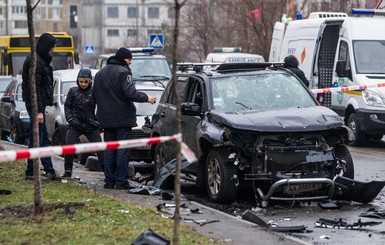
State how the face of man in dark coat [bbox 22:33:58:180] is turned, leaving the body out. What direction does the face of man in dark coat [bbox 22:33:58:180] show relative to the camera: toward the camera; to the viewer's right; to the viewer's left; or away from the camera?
to the viewer's right

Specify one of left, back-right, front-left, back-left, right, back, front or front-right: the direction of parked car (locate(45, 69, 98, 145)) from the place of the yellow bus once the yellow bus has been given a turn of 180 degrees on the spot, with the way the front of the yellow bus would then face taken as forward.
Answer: back

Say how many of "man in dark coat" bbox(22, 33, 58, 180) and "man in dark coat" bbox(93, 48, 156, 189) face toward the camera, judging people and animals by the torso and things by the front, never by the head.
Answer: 0

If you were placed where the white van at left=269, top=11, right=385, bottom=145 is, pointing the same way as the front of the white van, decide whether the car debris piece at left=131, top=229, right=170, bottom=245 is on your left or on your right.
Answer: on your right

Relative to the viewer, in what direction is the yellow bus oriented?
toward the camera

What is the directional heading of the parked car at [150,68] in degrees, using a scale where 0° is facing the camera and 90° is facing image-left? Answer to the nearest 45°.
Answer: approximately 315°

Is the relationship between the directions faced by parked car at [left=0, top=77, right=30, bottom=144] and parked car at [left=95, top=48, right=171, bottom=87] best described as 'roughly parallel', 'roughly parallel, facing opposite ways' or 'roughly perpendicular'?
roughly parallel

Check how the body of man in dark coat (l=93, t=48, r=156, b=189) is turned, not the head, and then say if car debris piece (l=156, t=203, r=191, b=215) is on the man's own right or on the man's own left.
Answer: on the man's own right

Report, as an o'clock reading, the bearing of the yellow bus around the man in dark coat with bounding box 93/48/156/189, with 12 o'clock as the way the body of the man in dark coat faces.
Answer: The yellow bus is roughly at 10 o'clock from the man in dark coat.

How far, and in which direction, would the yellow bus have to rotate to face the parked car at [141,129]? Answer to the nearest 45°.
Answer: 0° — it already faces it

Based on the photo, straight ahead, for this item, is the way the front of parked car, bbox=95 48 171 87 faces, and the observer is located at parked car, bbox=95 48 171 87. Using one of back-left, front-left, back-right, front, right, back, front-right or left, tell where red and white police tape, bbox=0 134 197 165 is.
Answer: front-right

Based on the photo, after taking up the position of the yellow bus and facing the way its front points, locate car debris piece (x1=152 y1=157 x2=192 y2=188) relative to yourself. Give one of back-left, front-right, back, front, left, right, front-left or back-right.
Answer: front

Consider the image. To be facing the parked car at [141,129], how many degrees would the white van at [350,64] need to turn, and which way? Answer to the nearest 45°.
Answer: approximately 90° to its right

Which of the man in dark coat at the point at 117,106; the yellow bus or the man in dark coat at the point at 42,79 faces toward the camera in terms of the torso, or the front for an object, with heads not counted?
the yellow bus

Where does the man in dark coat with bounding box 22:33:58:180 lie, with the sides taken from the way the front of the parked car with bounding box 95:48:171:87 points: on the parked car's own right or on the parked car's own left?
on the parked car's own right

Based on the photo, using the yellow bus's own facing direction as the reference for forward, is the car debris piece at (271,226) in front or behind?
in front

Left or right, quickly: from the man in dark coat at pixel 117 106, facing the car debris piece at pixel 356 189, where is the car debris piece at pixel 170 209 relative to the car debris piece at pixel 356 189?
right

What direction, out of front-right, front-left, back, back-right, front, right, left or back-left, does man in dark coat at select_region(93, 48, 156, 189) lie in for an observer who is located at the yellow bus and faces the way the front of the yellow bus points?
front

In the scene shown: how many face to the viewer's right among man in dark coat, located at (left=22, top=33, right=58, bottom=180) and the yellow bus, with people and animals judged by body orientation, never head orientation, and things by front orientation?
1

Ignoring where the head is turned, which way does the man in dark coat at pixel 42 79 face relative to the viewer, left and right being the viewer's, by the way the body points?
facing to the right of the viewer

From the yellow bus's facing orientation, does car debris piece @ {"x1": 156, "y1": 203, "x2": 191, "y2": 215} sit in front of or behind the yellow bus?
in front
